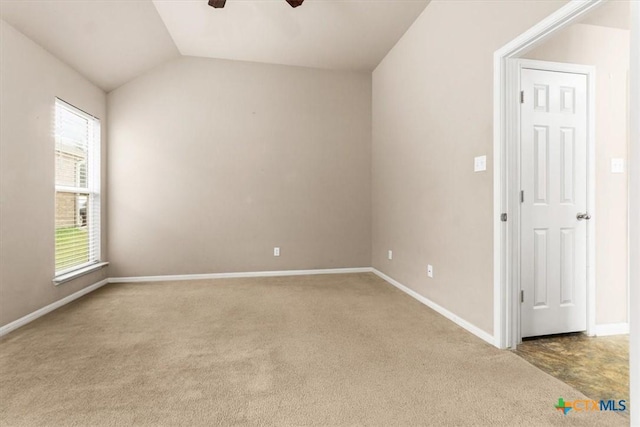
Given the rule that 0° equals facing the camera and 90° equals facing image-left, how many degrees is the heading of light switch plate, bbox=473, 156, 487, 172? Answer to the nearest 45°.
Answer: approximately 45°

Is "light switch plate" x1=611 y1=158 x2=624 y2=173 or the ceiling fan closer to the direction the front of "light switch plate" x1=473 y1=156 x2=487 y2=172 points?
the ceiling fan

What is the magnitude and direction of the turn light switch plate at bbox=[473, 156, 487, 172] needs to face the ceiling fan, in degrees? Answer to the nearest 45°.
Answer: approximately 45° to its right

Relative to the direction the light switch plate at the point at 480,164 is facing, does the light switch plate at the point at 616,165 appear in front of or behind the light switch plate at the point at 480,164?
behind

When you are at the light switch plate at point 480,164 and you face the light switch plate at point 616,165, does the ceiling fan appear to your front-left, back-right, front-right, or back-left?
back-left
